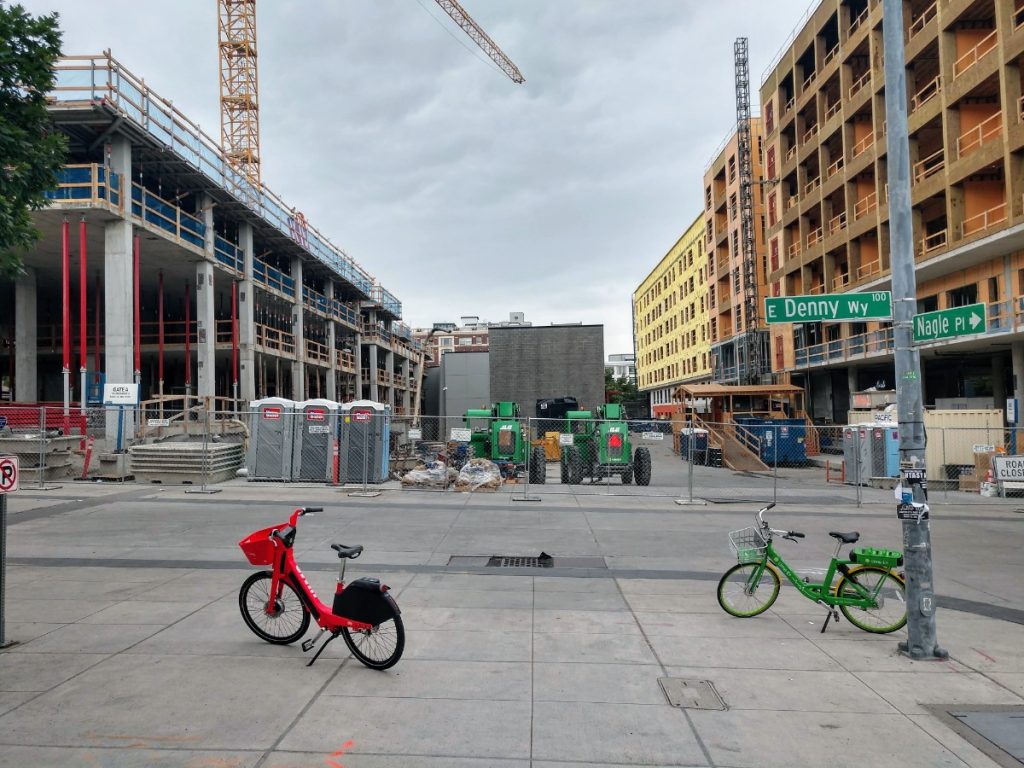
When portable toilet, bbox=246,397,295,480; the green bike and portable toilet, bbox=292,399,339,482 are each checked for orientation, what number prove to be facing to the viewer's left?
1

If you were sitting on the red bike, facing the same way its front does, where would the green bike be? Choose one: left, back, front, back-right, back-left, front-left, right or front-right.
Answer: back-right

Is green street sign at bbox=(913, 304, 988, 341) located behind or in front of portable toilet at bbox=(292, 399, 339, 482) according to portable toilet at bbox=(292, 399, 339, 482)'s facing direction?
in front

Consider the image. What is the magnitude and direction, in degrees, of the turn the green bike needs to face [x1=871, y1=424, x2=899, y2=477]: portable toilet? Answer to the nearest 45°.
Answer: approximately 90° to its right

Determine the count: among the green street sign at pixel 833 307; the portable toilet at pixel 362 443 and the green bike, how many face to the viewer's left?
1

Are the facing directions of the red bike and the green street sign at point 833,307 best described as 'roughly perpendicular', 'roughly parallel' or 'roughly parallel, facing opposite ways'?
roughly perpendicular

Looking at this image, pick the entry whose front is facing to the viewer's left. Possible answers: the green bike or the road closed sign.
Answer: the green bike

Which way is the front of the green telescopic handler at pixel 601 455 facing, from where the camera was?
facing away from the viewer

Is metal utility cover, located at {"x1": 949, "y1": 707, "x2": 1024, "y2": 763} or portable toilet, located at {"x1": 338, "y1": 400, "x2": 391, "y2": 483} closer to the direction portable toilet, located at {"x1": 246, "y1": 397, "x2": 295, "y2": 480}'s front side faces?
the metal utility cover

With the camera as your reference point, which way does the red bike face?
facing away from the viewer and to the left of the viewer

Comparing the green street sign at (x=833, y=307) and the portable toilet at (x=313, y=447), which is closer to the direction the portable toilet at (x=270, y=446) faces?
the green street sign

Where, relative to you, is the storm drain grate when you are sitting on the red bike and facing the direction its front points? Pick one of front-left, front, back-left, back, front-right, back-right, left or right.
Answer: right

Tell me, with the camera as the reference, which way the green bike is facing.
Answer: facing to the left of the viewer
